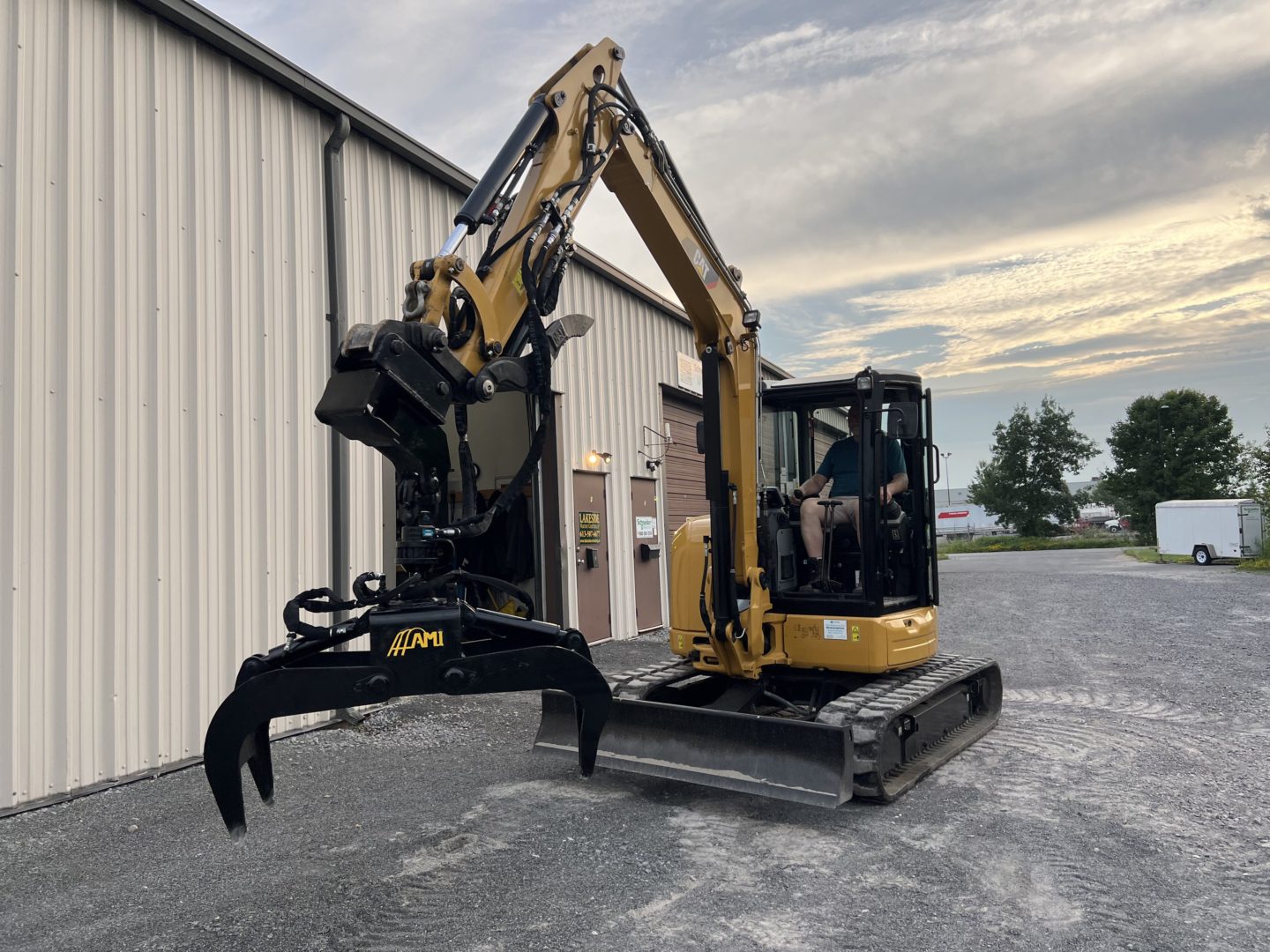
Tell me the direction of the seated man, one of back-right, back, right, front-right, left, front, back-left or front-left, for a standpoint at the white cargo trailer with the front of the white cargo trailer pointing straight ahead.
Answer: back-left

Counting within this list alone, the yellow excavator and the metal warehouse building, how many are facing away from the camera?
0

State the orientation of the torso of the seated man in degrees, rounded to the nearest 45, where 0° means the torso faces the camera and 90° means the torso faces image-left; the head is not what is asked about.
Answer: approximately 45°

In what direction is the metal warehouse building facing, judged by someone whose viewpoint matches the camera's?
facing the viewer and to the right of the viewer

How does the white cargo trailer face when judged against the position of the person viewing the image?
facing away from the viewer and to the left of the viewer

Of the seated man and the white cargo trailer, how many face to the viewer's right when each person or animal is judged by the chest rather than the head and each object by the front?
0

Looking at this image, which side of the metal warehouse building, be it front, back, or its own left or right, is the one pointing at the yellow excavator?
front

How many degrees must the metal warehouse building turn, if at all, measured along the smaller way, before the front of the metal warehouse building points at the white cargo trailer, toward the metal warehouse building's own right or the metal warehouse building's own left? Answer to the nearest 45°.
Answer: approximately 90° to the metal warehouse building's own left

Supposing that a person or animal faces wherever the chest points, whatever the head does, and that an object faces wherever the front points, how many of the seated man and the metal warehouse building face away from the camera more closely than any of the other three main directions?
0

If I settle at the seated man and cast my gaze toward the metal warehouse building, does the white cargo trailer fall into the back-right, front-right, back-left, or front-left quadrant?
back-right

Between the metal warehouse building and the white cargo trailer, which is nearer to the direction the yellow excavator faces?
the metal warehouse building

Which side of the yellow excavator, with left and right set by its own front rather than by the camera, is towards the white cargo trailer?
back

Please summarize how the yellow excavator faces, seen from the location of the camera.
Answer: facing the viewer and to the left of the viewer
